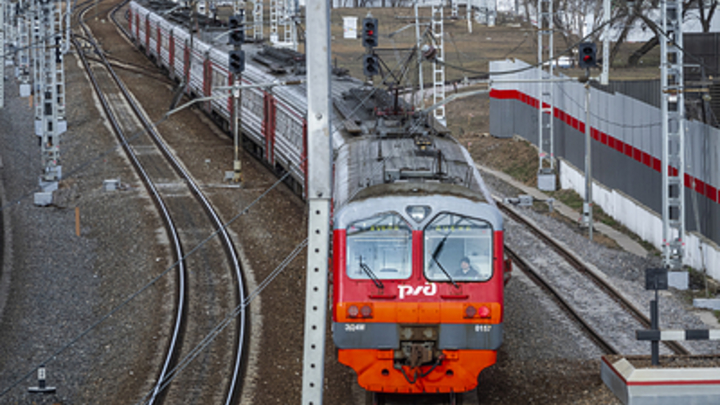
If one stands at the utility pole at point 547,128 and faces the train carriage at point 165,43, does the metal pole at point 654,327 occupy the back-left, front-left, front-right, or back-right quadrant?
back-left

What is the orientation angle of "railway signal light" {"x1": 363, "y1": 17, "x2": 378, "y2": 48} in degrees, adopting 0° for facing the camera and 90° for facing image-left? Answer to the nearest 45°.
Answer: approximately 0°

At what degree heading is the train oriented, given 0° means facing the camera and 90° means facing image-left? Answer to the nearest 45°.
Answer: approximately 0°

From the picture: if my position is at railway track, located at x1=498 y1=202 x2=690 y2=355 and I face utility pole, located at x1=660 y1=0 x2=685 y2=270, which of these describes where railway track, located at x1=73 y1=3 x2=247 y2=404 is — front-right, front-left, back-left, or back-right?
back-left
